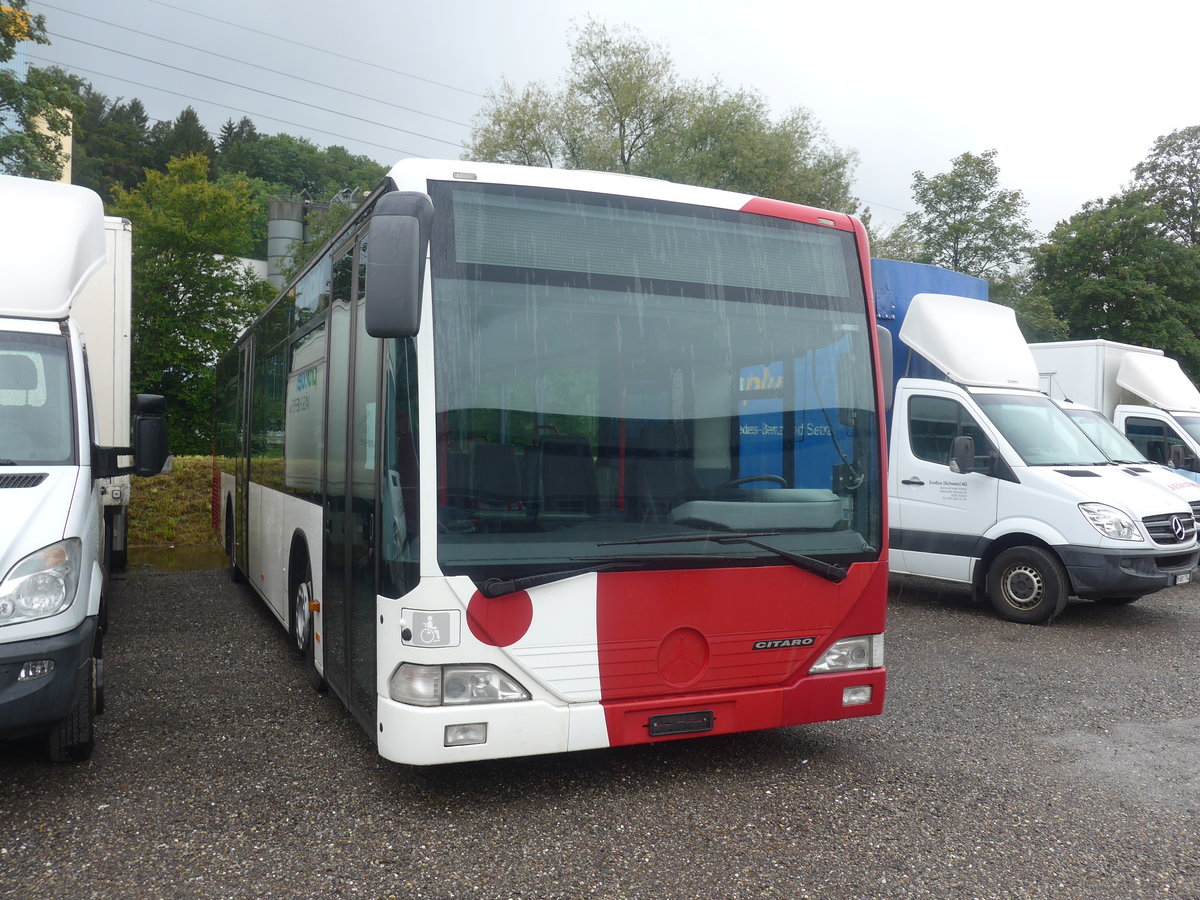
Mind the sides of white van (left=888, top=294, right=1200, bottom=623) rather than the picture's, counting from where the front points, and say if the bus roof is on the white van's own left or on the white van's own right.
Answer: on the white van's own right

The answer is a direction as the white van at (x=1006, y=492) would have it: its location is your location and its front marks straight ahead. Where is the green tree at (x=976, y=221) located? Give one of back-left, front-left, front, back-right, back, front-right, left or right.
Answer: back-left

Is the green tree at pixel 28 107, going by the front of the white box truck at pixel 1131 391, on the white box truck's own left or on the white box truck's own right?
on the white box truck's own right

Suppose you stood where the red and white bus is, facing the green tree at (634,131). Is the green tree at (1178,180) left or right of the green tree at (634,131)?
right

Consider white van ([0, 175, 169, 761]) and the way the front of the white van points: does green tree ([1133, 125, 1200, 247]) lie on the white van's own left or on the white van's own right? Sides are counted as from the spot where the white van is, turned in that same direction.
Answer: on the white van's own left

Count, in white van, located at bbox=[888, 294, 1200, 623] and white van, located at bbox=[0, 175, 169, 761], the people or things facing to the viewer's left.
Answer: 0

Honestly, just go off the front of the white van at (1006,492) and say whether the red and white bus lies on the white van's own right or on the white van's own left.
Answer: on the white van's own right

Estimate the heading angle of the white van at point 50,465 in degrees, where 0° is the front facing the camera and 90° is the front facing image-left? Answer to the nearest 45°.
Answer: approximately 0°

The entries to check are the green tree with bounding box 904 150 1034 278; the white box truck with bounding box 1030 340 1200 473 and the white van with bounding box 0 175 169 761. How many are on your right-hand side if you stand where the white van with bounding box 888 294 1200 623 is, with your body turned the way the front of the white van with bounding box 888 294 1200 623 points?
1
